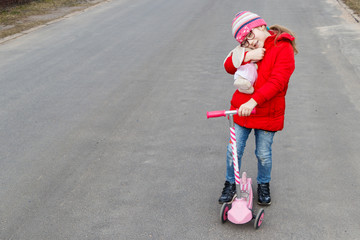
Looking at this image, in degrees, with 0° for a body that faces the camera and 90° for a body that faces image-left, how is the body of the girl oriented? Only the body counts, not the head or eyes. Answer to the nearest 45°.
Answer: approximately 45°
